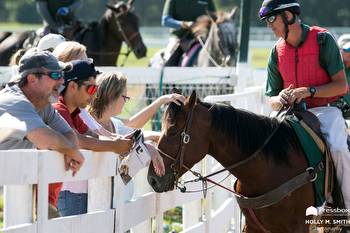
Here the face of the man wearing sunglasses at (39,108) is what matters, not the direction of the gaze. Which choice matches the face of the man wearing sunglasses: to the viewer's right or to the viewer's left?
to the viewer's right

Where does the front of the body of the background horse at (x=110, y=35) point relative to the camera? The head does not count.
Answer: to the viewer's right

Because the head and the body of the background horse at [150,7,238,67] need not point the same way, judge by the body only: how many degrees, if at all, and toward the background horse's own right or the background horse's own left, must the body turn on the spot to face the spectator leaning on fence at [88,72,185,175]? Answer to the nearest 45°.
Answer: approximately 45° to the background horse's own right

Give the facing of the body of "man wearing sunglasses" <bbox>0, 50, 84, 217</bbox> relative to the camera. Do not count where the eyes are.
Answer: to the viewer's right

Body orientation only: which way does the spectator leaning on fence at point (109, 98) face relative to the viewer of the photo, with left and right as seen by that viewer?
facing to the right of the viewer

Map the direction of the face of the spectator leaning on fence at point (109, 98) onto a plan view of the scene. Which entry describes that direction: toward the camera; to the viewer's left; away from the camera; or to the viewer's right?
to the viewer's right

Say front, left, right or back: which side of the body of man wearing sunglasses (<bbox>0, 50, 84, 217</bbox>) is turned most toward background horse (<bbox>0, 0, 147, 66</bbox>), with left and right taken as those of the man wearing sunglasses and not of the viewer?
left

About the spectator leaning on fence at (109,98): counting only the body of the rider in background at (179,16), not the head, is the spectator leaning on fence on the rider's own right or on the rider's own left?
on the rider's own right

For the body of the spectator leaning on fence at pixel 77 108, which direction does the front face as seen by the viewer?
to the viewer's right

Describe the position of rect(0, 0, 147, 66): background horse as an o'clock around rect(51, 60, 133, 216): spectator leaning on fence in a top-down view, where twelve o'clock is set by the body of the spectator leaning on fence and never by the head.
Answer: The background horse is roughly at 9 o'clock from the spectator leaning on fence.

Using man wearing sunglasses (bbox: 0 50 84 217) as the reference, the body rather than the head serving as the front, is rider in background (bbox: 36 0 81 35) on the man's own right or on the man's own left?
on the man's own left
